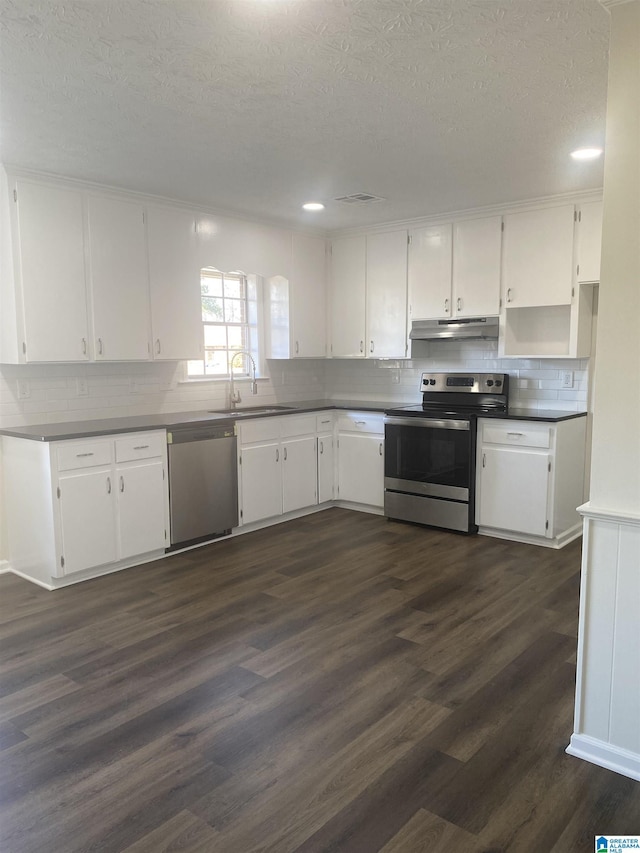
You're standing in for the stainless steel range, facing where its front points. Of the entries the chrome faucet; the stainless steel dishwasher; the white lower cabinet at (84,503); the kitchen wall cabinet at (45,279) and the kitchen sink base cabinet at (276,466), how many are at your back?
0

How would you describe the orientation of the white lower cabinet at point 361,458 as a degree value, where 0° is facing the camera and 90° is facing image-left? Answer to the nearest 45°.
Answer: approximately 45°

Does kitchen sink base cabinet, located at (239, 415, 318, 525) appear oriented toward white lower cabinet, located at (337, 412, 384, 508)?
no

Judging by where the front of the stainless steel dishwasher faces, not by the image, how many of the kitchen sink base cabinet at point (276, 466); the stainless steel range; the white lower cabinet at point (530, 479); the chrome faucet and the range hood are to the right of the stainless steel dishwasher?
0

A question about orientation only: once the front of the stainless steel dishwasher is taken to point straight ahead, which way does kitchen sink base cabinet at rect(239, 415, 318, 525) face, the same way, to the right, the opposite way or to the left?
the same way

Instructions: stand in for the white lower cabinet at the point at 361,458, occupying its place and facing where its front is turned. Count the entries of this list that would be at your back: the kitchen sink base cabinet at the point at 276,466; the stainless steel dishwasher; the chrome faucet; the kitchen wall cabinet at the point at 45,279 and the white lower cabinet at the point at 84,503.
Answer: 0

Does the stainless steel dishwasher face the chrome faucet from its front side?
no

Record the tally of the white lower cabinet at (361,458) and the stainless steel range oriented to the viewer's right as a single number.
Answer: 0

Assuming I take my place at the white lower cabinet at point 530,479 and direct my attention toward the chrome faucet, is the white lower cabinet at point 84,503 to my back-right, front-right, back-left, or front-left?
front-left

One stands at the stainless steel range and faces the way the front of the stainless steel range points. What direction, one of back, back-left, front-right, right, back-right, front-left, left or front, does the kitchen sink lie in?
front-right

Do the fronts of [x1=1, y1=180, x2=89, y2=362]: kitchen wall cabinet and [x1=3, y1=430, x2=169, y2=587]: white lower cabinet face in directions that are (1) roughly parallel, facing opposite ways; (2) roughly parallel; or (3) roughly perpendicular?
roughly parallel

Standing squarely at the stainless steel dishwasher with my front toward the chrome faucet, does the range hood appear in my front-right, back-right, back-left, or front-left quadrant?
front-right

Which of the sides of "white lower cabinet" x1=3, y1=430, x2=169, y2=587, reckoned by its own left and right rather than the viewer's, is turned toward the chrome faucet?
left

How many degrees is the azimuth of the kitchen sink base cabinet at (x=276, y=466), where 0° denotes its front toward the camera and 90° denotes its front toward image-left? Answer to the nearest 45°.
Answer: approximately 315°

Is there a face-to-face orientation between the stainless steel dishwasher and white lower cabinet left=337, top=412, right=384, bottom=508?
no

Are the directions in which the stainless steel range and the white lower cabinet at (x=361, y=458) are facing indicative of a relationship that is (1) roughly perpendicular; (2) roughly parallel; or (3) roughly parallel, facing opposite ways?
roughly parallel
